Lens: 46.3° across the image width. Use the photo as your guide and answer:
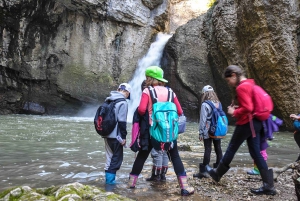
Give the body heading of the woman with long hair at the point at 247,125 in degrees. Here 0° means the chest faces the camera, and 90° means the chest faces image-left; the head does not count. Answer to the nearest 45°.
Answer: approximately 90°
